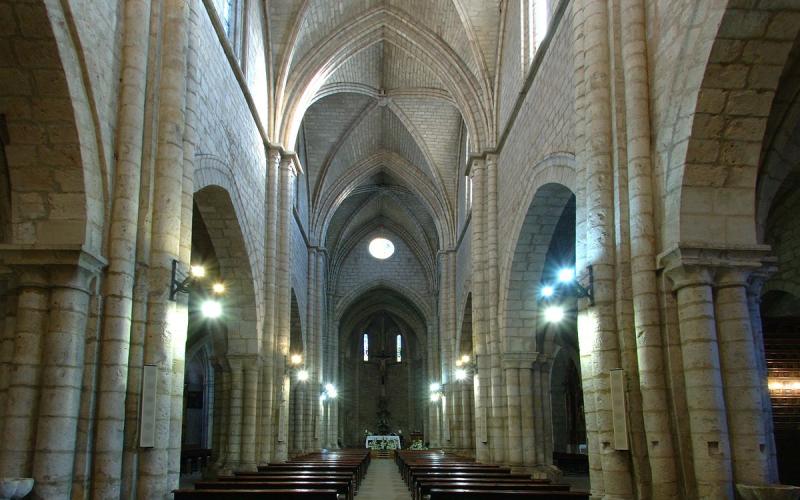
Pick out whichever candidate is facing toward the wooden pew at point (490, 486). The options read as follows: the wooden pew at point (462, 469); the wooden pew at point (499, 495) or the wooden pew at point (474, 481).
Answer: the wooden pew at point (499, 495)

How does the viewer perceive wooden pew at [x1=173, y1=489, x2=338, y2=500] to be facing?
facing away from the viewer

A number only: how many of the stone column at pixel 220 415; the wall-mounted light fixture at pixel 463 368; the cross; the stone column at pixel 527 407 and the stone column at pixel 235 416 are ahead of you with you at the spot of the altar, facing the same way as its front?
4

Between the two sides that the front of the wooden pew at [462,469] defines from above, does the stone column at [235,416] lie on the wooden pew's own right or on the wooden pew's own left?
on the wooden pew's own left

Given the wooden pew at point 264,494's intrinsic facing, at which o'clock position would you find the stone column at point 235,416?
The stone column is roughly at 12 o'clock from the wooden pew.

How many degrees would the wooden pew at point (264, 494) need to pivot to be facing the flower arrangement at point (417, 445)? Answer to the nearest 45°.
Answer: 0° — it already faces it

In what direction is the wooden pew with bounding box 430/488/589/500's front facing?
away from the camera

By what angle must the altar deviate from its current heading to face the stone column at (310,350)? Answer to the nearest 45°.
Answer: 0° — it already faces it

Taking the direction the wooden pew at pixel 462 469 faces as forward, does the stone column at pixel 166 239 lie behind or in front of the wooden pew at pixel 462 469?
behind

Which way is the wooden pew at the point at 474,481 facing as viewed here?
away from the camera

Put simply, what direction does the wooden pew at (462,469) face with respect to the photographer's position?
facing away from the viewer

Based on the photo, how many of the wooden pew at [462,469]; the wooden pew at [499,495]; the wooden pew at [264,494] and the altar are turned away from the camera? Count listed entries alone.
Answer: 3

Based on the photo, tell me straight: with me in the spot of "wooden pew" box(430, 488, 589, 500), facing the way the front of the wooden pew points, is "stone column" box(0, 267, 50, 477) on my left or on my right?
on my left

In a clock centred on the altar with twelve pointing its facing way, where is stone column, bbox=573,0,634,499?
The stone column is roughly at 12 o'clock from the altar.

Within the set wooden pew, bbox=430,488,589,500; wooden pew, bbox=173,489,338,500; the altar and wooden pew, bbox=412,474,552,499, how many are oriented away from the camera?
3

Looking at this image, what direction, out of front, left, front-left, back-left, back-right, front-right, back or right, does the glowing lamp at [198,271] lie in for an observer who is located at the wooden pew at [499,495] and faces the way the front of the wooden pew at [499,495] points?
front-left
